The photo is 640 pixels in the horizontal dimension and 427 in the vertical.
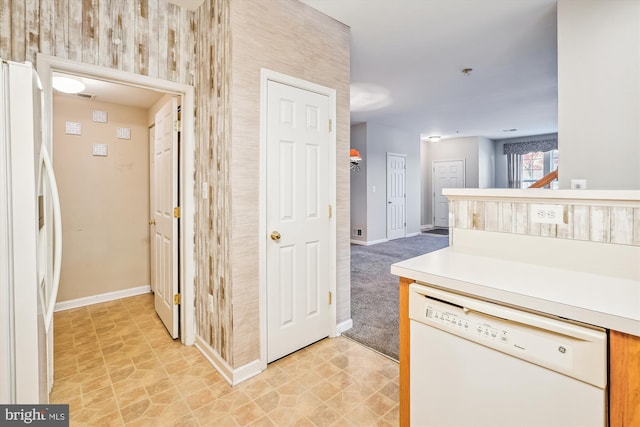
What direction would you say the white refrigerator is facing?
to the viewer's right

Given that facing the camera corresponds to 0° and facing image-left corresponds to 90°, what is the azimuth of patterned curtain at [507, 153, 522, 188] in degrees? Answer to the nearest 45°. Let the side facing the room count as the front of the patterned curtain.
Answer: approximately 0°

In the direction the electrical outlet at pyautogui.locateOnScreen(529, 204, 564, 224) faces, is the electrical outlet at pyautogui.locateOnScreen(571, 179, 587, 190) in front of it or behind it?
behind

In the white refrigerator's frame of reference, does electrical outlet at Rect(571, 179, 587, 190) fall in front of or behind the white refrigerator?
in front

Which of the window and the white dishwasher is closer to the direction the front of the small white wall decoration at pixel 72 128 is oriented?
the white dishwasher

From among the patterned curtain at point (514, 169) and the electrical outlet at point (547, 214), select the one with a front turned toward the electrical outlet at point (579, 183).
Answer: the patterned curtain

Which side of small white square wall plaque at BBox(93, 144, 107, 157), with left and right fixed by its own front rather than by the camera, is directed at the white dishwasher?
front

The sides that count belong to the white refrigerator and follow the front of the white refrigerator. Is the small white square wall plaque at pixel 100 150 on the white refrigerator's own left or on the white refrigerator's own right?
on the white refrigerator's own left

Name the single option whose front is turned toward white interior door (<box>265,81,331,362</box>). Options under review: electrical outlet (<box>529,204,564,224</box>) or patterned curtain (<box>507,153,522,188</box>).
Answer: the patterned curtain

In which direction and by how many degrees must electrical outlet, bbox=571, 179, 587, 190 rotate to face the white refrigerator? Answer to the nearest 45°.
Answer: approximately 45° to its right

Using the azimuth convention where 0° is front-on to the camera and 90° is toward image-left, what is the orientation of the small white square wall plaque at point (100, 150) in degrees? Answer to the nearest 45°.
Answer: approximately 0°

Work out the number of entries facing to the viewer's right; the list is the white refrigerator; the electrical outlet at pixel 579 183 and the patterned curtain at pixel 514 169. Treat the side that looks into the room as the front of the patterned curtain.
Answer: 1
